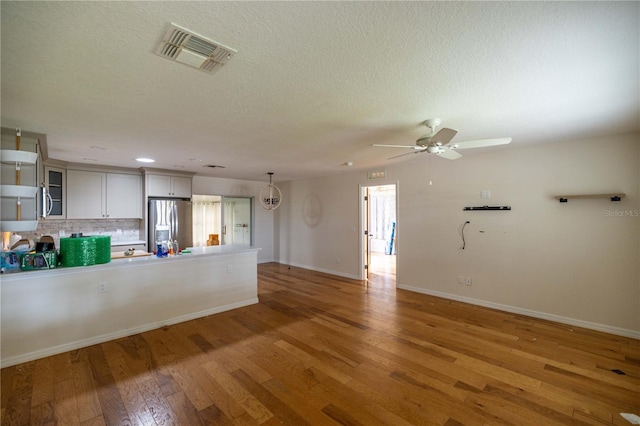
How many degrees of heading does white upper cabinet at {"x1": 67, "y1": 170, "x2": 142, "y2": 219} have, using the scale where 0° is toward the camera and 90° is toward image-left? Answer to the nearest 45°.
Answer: approximately 0°

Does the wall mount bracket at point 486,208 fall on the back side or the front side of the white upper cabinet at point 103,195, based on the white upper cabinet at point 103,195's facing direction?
on the front side

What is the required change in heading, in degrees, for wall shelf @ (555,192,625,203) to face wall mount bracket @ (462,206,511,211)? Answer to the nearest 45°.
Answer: approximately 90° to its right

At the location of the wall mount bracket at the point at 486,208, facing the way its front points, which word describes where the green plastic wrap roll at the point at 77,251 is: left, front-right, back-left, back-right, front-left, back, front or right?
front-right
